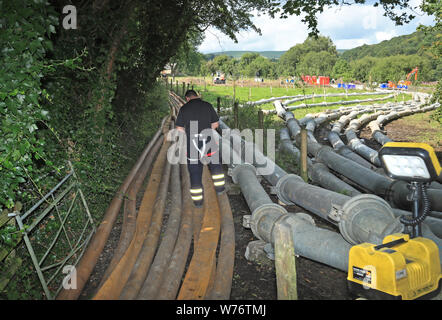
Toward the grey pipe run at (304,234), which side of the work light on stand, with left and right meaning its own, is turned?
right

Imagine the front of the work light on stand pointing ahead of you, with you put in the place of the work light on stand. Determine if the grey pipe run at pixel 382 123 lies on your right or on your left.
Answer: on your right

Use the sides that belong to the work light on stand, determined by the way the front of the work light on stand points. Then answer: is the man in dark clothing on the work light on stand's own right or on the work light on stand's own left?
on the work light on stand's own right

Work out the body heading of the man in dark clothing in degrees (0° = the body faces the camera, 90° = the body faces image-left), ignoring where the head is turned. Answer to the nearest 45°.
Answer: approximately 180°

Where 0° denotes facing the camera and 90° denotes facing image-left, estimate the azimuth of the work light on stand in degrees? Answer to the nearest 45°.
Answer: approximately 45°

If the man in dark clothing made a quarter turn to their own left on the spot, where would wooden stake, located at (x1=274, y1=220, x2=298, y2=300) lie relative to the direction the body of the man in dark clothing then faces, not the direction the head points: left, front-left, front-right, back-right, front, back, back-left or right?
left

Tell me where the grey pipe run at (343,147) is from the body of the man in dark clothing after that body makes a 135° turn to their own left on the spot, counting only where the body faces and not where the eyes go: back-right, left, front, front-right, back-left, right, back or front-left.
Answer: back

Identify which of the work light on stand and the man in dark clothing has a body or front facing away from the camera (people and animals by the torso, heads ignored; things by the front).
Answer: the man in dark clothing

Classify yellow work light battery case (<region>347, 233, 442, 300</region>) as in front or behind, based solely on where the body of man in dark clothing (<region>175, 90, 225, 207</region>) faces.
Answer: behind

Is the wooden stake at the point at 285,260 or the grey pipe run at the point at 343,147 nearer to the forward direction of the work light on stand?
the wooden stake
